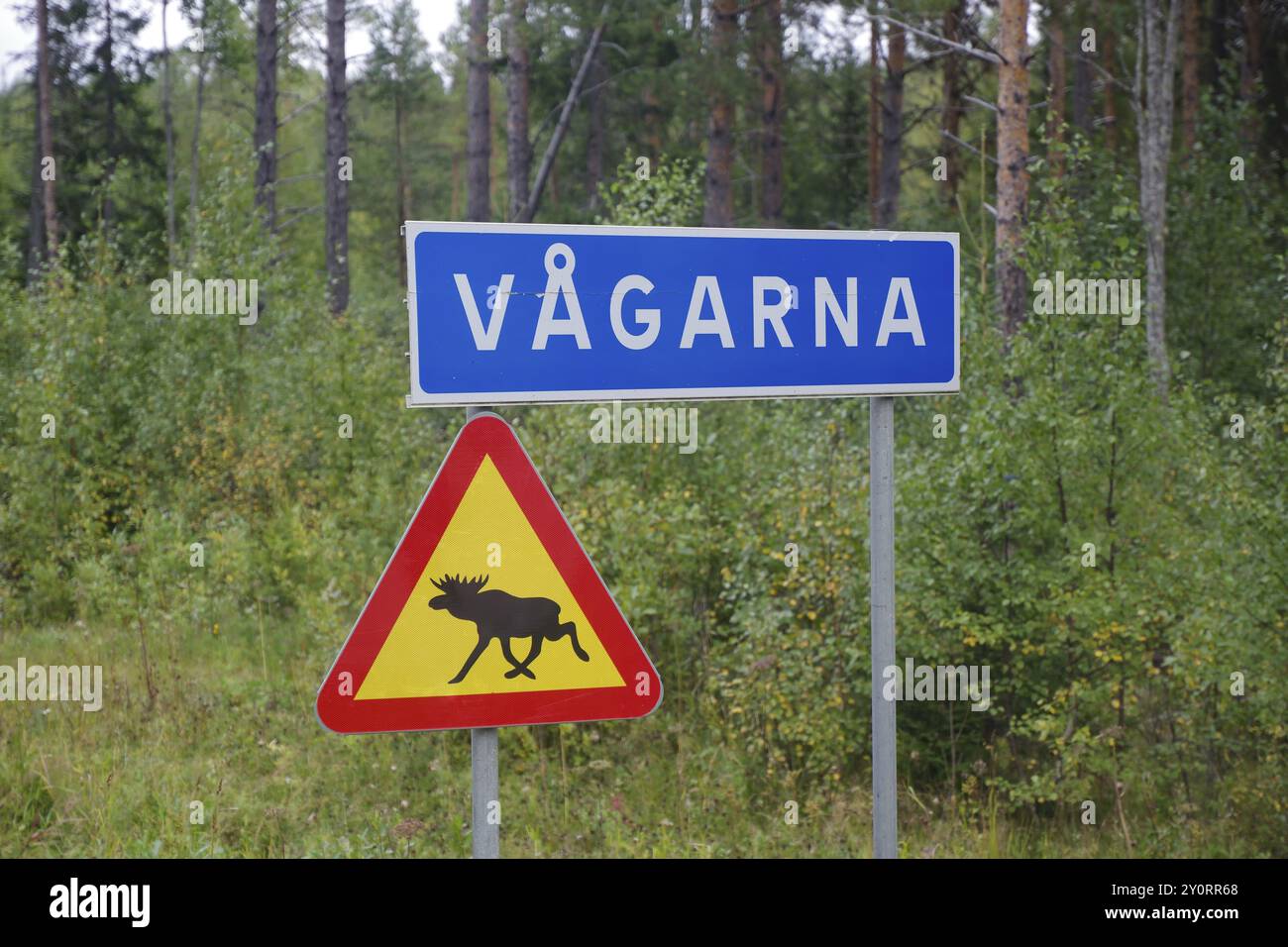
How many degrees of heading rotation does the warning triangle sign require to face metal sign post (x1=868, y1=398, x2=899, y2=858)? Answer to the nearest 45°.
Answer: approximately 90° to its left

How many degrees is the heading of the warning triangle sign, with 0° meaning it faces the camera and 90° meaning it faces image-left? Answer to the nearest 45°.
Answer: approximately 0°

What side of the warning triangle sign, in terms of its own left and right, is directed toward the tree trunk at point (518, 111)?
back

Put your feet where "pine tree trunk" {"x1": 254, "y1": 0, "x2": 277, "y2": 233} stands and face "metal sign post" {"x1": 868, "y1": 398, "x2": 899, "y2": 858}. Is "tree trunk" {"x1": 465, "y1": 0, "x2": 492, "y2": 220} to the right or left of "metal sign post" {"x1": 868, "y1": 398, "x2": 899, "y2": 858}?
left

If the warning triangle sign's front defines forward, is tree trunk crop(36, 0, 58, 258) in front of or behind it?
behind

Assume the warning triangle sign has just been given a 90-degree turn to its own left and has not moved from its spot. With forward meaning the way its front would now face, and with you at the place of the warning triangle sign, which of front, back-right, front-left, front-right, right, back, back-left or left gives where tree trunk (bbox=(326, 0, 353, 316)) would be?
left

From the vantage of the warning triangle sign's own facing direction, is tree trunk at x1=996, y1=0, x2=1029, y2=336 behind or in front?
behind

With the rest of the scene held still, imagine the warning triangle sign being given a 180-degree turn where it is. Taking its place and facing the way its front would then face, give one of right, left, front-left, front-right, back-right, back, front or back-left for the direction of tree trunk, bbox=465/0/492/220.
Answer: front

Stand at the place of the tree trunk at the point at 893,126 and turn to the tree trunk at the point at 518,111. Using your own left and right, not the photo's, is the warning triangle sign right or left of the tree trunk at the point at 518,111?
left
